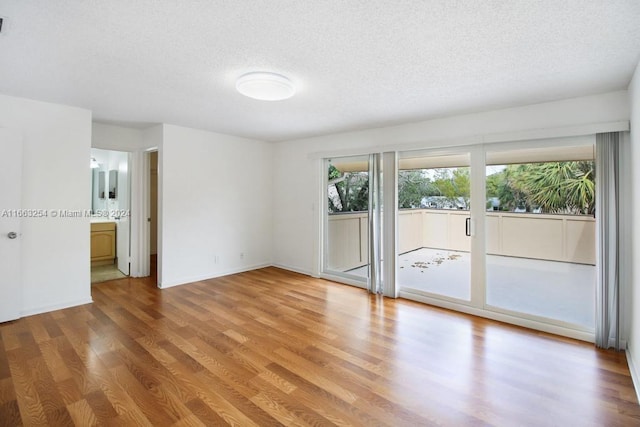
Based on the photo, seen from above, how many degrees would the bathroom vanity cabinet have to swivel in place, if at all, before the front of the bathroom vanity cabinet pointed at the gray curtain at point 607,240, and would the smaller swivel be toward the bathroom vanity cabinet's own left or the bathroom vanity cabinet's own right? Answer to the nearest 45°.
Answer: approximately 45° to the bathroom vanity cabinet's own left

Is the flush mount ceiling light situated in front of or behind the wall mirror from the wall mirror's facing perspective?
in front

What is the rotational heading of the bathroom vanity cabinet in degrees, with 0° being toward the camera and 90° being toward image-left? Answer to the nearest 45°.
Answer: approximately 0°

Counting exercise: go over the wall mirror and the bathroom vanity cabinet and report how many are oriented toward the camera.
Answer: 2

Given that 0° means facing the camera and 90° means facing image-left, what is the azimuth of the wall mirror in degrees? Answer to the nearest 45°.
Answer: approximately 0°

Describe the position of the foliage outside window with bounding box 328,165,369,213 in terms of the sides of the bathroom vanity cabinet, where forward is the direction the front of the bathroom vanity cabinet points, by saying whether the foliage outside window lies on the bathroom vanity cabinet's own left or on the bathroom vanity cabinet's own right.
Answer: on the bathroom vanity cabinet's own left
